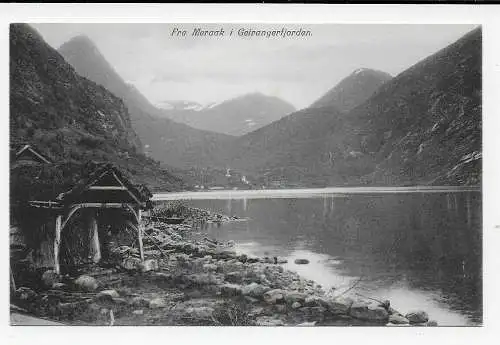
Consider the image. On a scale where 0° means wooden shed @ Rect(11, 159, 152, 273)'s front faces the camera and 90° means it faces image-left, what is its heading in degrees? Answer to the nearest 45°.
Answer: approximately 315°

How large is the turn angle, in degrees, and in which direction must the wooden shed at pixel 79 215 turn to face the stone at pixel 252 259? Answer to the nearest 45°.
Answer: approximately 45° to its left

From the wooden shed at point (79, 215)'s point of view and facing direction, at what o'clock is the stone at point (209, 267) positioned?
The stone is roughly at 11 o'clock from the wooden shed.

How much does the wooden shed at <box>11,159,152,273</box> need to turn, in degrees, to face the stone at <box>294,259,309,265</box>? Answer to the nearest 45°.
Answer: approximately 45° to its left

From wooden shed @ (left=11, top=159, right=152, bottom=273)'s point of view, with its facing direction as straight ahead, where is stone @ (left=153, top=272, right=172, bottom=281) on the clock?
The stone is roughly at 11 o'clock from the wooden shed.

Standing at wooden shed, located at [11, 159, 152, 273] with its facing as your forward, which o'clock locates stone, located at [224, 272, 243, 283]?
The stone is roughly at 11 o'clock from the wooden shed.
